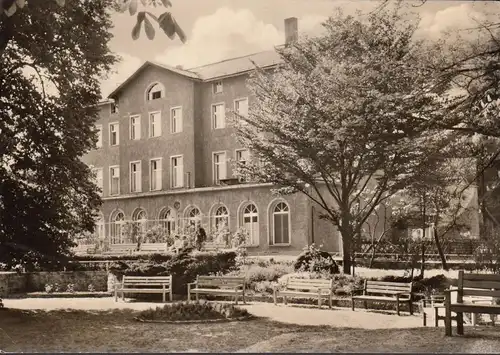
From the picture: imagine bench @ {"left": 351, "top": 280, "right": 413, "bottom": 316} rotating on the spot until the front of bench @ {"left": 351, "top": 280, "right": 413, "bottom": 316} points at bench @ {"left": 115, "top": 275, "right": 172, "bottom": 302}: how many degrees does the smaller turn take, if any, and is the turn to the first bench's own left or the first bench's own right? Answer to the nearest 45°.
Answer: approximately 45° to the first bench's own right

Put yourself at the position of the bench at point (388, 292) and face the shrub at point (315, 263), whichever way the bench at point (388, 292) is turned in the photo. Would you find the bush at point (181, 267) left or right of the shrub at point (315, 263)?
left

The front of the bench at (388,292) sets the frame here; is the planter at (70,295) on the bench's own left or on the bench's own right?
on the bench's own right

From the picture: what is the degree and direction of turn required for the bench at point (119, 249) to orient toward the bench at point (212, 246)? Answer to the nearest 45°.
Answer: approximately 90° to its left

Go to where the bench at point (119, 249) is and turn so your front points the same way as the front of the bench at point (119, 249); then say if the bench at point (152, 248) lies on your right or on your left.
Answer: on your left

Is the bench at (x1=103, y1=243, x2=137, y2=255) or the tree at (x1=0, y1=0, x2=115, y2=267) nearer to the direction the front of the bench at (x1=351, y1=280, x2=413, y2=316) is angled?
the tree

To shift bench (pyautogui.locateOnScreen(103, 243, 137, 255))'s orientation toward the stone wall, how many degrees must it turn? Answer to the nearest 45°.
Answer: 0° — it already faces it

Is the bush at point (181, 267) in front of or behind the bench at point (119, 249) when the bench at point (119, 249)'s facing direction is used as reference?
in front

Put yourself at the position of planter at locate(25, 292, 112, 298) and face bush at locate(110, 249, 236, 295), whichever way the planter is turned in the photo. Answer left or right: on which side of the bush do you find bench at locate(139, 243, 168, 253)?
left

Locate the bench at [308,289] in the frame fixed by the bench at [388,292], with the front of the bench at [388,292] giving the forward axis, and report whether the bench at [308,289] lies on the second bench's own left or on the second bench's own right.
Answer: on the second bench's own right

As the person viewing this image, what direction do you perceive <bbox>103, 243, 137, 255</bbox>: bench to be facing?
facing the viewer

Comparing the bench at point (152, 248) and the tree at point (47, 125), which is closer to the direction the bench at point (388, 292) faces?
the tree

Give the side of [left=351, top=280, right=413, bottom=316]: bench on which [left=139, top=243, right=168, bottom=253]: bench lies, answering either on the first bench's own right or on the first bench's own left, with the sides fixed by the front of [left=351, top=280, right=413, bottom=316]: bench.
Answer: on the first bench's own right

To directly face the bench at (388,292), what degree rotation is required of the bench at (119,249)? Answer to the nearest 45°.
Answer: approximately 45° to its left

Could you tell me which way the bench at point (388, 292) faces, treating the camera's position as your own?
facing the viewer and to the left of the viewer

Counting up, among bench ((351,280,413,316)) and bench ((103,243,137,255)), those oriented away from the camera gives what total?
0
